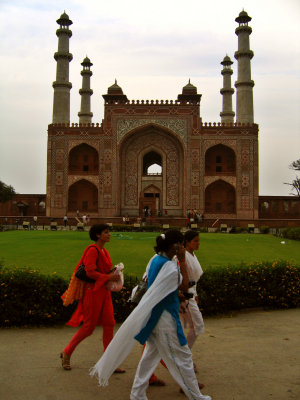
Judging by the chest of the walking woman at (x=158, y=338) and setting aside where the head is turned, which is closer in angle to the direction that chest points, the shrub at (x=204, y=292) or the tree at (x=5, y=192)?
the shrub

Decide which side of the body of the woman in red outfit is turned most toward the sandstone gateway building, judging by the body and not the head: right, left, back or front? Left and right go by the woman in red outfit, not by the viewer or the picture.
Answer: left

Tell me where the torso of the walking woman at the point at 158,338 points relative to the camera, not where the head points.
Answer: to the viewer's right

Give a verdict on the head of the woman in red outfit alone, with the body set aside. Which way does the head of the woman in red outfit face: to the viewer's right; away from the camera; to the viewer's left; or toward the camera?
to the viewer's right

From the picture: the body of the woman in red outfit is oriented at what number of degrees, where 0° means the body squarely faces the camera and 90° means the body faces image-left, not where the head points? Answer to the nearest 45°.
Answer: approximately 270°

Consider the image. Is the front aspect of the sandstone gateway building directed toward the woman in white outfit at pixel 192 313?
yes

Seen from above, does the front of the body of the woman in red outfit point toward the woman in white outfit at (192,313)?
yes

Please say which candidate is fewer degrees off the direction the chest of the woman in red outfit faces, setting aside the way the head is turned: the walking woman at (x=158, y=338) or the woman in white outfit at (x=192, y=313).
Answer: the woman in white outfit

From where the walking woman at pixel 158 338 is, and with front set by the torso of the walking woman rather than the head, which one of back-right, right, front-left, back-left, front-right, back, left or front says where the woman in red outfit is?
back-left

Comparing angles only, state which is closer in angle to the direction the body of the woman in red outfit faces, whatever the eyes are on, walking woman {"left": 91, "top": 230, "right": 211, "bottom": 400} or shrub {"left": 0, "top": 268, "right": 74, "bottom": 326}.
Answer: the walking woman

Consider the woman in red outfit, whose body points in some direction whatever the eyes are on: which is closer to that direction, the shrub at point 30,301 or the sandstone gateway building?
the sandstone gateway building
